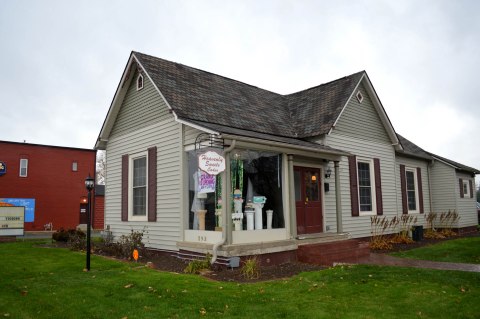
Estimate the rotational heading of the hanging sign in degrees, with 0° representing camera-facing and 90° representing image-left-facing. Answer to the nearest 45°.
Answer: approximately 0°

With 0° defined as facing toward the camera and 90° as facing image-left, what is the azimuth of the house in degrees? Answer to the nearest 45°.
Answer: approximately 315°

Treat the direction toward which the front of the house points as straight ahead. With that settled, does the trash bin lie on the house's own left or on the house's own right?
on the house's own left

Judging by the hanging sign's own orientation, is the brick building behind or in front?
behind

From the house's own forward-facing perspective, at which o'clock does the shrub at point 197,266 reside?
The shrub is roughly at 2 o'clock from the house.

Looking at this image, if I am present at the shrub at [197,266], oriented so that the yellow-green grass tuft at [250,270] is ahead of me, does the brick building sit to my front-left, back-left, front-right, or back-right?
back-left

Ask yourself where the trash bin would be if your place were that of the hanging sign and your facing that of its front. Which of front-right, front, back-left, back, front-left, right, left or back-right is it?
back-left
